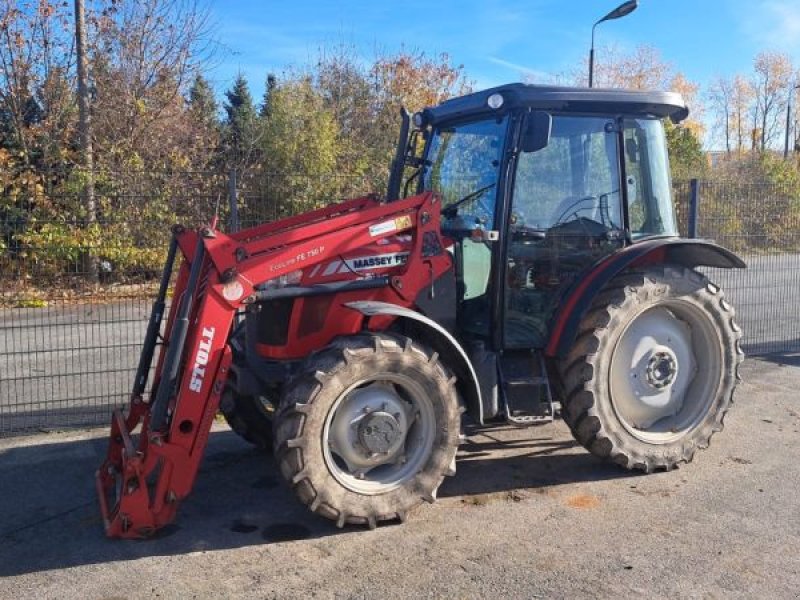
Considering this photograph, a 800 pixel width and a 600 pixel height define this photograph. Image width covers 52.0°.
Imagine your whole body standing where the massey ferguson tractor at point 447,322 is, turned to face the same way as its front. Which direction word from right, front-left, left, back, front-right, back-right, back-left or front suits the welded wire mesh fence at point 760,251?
back

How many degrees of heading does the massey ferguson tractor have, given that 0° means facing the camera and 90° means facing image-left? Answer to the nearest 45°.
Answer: approximately 45°

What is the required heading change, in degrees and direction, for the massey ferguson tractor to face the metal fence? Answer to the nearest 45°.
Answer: approximately 90° to its right
